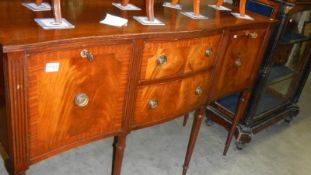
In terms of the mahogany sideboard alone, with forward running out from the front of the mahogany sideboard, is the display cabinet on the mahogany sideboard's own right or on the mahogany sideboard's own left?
on the mahogany sideboard's own left

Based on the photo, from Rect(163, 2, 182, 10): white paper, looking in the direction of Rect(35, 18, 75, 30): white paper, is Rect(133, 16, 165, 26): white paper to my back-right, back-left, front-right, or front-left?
front-left
